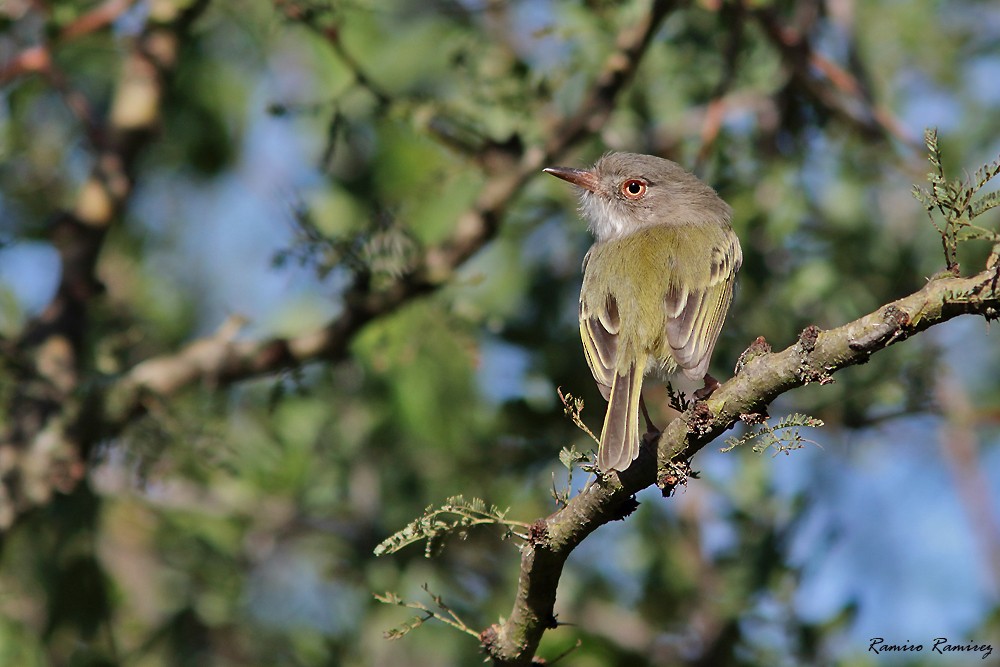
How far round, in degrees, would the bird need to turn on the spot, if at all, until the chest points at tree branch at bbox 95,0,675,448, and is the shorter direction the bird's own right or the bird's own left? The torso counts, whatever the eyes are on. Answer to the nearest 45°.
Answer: approximately 45° to the bird's own left

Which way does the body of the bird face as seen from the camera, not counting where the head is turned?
away from the camera
